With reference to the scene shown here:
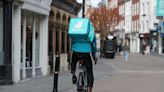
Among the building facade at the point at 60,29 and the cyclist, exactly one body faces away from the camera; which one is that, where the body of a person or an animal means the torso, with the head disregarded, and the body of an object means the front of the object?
the cyclist

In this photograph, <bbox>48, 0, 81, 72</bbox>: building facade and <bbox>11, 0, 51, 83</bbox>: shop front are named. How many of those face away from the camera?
0

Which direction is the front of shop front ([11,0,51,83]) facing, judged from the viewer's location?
facing the viewer and to the right of the viewer

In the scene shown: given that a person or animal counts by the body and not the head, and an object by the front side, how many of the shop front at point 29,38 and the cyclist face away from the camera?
1

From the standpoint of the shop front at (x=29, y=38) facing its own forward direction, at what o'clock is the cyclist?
The cyclist is roughly at 1 o'clock from the shop front.

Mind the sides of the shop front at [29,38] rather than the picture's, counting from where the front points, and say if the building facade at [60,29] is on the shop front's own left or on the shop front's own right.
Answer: on the shop front's own left

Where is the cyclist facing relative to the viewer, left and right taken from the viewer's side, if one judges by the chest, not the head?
facing away from the viewer

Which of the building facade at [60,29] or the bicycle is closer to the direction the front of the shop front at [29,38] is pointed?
the bicycle

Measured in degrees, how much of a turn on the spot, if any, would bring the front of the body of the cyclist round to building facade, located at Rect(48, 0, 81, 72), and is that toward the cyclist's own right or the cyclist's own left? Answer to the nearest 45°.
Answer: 0° — they already face it

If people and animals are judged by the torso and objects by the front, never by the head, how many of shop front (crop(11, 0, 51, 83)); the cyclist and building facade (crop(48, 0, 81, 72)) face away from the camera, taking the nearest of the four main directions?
1

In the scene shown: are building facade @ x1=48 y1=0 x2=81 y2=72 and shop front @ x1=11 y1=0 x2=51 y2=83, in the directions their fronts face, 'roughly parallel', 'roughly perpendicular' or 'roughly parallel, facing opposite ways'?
roughly parallel

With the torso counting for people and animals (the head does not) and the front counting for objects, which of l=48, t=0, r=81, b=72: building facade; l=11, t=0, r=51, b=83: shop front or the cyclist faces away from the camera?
the cyclist

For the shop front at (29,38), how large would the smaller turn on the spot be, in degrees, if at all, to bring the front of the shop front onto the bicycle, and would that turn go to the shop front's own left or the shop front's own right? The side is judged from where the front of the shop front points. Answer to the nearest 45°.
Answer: approximately 45° to the shop front's own right

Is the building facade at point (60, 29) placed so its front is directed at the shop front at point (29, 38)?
no
